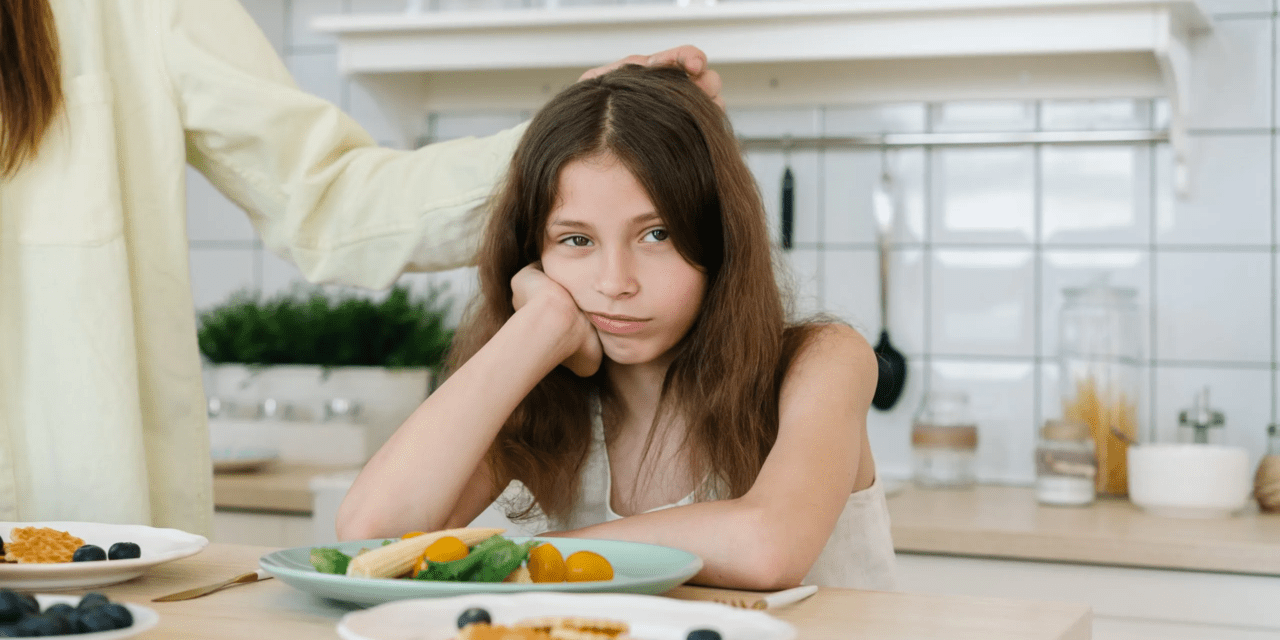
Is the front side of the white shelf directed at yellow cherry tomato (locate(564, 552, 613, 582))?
yes

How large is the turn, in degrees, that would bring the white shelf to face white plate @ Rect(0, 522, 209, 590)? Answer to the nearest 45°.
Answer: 0° — it already faces it

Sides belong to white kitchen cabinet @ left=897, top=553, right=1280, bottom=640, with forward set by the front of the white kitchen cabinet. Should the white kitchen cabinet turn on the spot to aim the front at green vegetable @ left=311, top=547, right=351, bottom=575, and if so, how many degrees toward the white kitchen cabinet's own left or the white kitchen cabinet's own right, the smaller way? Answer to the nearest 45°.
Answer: approximately 45° to the white kitchen cabinet's own right

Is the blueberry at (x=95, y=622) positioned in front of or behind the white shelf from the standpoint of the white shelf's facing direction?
in front

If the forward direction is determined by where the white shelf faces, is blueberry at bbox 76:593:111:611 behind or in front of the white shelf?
in front

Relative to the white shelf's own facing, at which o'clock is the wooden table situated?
The wooden table is roughly at 12 o'clock from the white shelf.

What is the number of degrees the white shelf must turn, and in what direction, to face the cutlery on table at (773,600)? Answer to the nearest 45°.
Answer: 0° — it already faces it

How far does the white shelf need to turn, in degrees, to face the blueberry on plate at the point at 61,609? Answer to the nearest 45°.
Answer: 0° — it already faces it

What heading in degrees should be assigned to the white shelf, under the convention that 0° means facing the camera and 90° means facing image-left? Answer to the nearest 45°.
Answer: approximately 0°

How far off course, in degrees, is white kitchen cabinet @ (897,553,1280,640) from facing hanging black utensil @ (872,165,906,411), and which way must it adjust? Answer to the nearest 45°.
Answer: approximately 135° to its right

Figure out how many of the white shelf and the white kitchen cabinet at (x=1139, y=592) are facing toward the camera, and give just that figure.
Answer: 2
